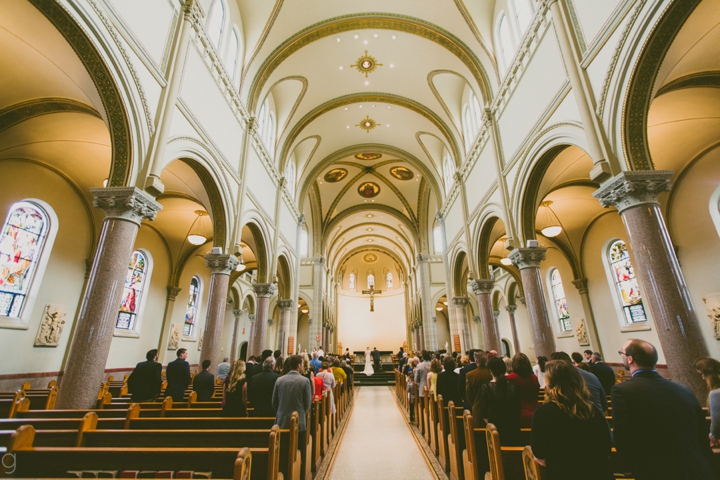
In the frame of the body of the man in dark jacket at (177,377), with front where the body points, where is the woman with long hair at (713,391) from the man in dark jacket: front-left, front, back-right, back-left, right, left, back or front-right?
right

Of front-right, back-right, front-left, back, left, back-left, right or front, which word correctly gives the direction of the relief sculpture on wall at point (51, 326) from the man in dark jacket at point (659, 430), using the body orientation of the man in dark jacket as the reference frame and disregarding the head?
front-left

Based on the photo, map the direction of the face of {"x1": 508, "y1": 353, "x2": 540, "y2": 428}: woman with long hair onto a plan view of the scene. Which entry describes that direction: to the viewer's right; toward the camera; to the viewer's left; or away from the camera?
away from the camera

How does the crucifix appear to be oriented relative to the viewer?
toward the camera

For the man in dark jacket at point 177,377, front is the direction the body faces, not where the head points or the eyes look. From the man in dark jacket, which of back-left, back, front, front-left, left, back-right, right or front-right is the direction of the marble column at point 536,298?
front-right

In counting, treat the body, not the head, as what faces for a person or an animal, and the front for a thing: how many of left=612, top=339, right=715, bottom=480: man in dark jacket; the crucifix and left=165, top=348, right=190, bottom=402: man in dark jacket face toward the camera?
1

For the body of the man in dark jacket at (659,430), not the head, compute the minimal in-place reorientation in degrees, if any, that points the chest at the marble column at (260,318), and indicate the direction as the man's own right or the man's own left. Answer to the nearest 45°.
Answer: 0° — they already face it

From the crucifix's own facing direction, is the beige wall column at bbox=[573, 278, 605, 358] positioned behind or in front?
in front

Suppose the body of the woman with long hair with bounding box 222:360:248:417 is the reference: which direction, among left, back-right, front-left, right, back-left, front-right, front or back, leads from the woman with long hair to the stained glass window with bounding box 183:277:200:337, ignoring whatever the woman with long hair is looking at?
front

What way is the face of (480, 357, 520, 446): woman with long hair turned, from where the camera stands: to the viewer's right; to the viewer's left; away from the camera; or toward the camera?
away from the camera

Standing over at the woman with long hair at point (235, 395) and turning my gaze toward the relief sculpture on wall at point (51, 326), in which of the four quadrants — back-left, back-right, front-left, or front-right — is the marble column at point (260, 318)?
front-right

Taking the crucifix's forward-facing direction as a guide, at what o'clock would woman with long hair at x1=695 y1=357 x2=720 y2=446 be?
The woman with long hair is roughly at 12 o'clock from the crucifix.

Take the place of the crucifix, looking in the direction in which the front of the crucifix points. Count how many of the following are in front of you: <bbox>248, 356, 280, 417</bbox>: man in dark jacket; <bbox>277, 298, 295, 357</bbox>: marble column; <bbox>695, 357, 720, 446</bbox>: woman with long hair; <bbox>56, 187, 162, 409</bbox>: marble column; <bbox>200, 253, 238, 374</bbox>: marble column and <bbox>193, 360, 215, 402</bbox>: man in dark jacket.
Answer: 6

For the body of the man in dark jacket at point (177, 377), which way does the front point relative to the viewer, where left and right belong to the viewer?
facing away from the viewer and to the right of the viewer

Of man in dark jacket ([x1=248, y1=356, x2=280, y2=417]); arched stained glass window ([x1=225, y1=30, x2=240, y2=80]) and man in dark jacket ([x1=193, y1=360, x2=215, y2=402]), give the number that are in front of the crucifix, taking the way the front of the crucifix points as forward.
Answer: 3

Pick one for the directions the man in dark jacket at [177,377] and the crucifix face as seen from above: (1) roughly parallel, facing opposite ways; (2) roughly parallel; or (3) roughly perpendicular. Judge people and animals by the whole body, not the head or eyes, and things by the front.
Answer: roughly parallel, facing opposite ways

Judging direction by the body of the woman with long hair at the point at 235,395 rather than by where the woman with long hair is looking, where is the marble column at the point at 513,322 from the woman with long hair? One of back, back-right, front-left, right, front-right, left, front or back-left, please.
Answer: front-right

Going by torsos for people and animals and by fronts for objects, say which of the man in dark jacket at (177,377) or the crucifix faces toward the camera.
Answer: the crucifix

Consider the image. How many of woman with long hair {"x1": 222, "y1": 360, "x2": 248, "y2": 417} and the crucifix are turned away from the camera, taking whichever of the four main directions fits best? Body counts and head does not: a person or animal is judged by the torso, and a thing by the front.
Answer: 1

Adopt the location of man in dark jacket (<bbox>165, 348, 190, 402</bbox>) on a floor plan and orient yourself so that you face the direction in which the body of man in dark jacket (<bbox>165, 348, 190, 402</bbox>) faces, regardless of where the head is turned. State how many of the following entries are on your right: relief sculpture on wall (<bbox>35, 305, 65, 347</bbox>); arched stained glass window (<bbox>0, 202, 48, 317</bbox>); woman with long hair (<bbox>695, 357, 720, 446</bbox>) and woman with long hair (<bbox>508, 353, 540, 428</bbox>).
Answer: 2

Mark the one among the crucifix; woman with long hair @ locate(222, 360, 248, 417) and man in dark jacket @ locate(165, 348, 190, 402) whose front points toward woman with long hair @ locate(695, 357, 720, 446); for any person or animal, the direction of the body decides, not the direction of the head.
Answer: the crucifix

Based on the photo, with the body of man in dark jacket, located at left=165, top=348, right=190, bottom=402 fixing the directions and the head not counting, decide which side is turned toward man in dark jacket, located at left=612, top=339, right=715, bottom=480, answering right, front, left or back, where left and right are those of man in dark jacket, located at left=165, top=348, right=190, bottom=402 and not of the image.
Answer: right
